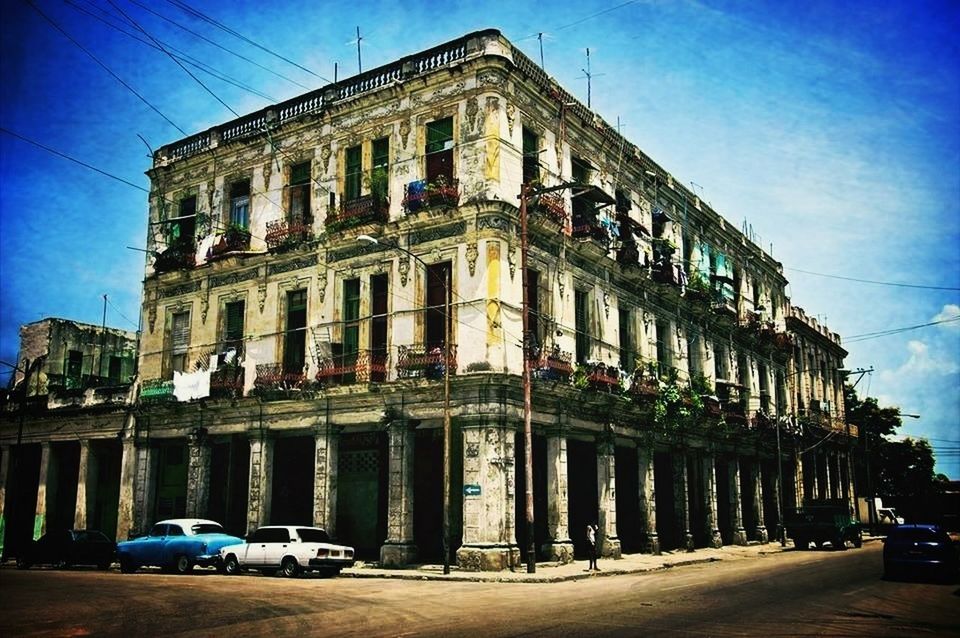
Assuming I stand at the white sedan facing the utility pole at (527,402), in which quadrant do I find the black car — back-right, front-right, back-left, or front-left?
back-left
